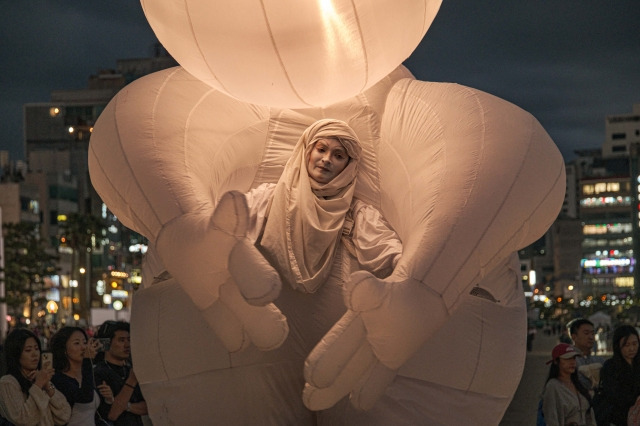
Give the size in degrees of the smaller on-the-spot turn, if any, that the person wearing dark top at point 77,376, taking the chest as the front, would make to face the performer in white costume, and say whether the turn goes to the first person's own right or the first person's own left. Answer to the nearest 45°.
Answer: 0° — they already face them

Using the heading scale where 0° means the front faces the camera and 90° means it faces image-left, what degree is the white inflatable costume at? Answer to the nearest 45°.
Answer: approximately 0°

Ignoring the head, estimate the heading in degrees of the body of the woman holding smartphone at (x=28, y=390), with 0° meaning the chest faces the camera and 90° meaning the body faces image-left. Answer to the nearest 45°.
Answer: approximately 315°

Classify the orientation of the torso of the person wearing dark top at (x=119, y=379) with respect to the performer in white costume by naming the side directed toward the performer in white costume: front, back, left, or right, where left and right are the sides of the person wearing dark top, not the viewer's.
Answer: front

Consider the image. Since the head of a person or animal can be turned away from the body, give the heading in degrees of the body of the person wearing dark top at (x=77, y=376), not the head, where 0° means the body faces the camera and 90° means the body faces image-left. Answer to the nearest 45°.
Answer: approximately 315°
